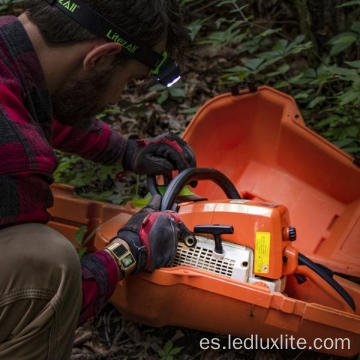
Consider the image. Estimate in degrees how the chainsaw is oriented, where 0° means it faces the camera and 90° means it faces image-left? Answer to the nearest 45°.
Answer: approximately 135°
